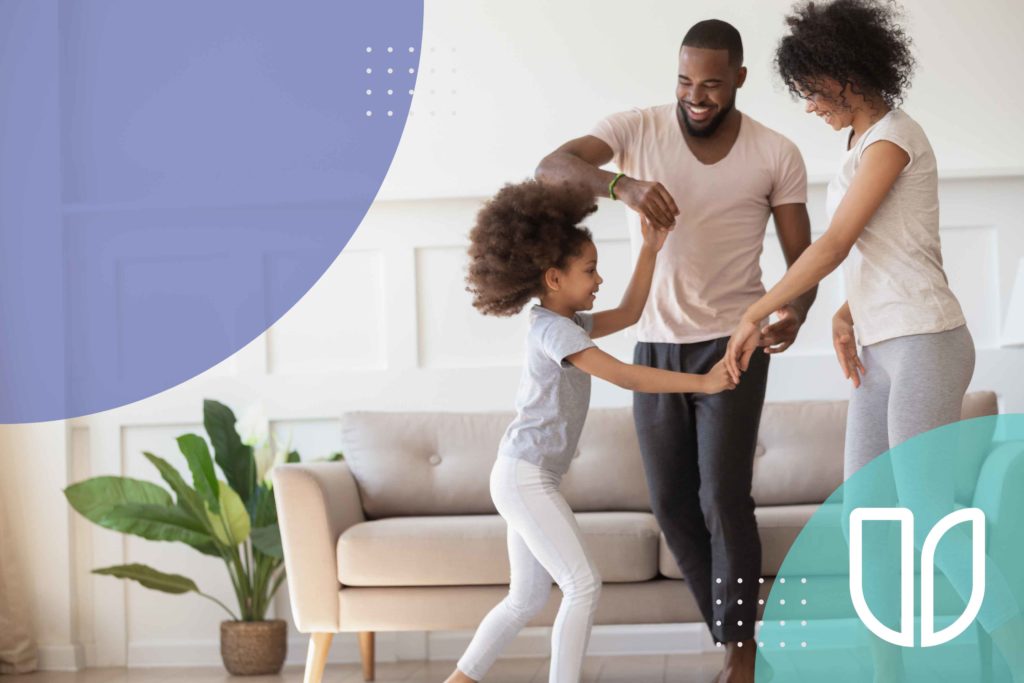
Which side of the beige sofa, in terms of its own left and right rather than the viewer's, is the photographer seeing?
front

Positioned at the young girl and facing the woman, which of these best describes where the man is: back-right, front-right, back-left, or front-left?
front-left

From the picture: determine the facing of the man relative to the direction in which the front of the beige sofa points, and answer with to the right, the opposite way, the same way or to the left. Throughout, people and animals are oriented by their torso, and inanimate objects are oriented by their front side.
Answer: the same way

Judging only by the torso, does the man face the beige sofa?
no

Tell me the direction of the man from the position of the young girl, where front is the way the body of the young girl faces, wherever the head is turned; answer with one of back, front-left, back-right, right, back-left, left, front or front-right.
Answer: front-left

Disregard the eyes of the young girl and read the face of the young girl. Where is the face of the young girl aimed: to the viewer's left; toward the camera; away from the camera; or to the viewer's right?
to the viewer's right

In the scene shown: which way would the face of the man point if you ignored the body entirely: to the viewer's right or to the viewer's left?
to the viewer's left

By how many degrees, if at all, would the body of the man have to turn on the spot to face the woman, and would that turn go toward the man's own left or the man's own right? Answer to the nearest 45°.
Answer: approximately 45° to the man's own left

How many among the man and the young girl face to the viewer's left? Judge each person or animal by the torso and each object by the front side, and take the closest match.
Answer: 0

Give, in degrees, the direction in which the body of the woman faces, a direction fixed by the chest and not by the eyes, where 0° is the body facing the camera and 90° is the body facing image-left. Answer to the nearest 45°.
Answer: approximately 90°

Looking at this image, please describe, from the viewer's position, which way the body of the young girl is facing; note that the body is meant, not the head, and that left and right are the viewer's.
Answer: facing to the right of the viewer
